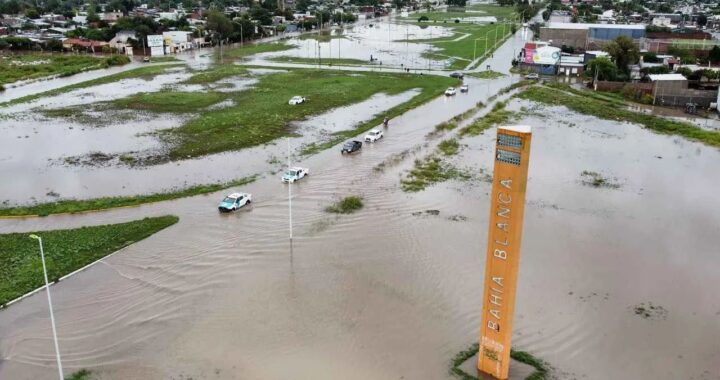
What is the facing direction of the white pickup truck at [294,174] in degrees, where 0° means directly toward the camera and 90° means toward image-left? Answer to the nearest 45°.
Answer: approximately 45°

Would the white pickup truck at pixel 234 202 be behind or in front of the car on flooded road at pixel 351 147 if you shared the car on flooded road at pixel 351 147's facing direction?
in front

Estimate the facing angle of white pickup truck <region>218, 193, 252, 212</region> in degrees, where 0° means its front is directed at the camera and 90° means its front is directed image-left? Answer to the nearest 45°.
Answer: approximately 45°

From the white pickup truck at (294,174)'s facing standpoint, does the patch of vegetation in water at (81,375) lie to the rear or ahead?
ahead

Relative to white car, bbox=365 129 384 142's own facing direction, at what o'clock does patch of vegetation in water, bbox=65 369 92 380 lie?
The patch of vegetation in water is roughly at 11 o'clock from the white car.

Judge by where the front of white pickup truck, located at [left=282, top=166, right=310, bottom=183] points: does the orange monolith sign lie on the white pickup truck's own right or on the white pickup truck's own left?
on the white pickup truck's own left
